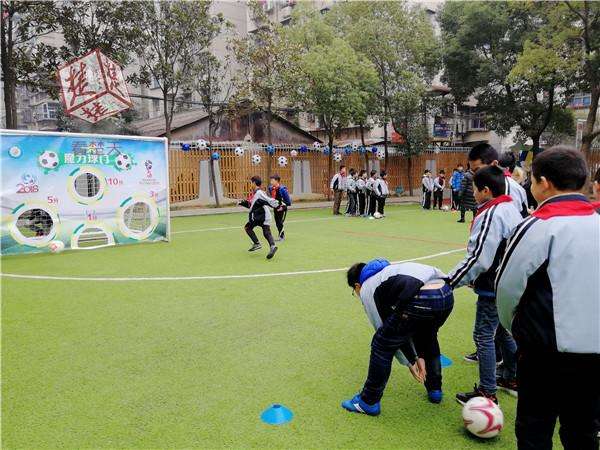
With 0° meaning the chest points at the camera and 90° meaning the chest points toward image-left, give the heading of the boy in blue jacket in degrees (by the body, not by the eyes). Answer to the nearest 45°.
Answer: approximately 90°

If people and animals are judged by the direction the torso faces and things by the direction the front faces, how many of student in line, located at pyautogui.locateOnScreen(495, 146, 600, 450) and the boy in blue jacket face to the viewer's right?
0

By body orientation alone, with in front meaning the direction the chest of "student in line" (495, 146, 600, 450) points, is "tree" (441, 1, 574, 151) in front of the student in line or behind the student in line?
in front

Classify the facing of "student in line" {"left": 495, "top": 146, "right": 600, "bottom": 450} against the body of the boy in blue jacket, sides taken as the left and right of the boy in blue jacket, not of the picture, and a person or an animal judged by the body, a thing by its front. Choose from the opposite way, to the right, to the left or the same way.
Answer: to the right

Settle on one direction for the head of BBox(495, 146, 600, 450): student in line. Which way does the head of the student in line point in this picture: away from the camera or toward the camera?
away from the camera

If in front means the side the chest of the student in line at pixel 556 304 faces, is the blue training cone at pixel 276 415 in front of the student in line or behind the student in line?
in front

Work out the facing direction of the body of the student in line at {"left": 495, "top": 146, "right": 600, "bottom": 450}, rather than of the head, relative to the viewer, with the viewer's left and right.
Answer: facing away from the viewer and to the left of the viewer

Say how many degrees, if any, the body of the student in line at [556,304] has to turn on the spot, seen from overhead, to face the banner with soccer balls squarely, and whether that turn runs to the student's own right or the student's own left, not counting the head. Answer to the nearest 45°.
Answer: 0° — they already face it

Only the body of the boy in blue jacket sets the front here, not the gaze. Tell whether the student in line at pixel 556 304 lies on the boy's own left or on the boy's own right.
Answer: on the boy's own left
